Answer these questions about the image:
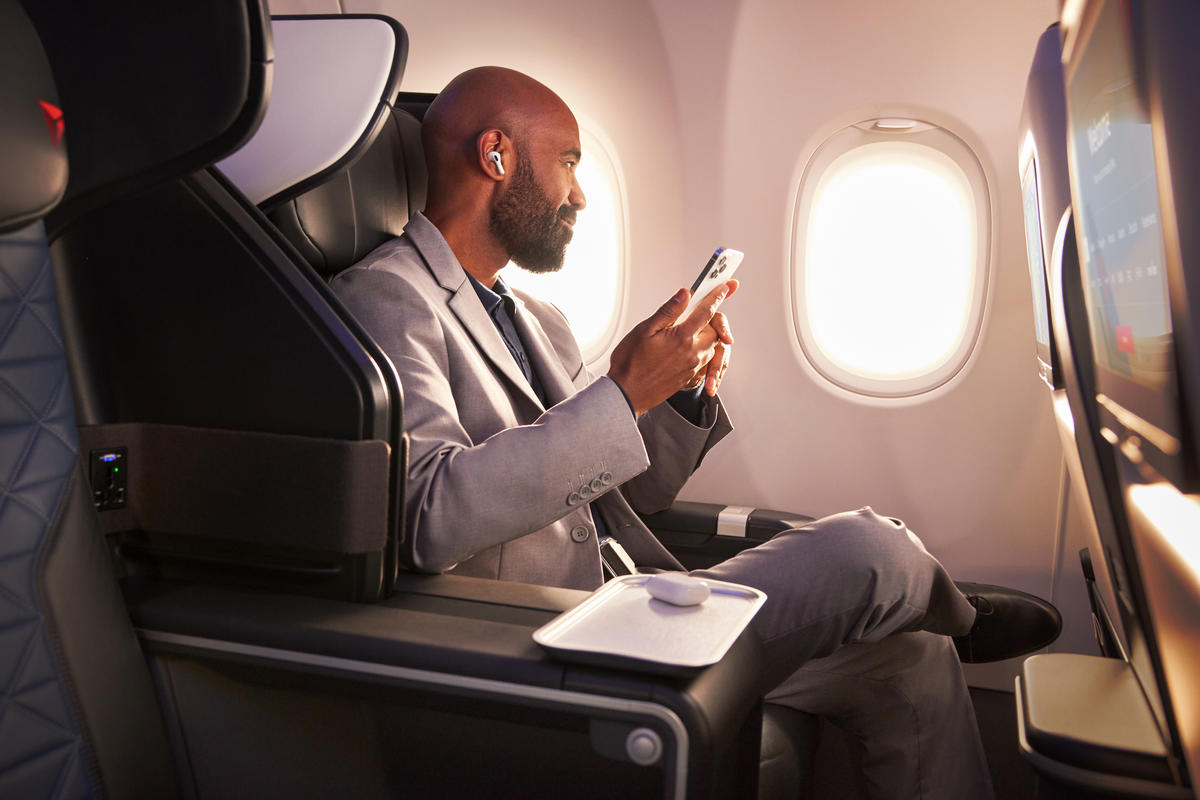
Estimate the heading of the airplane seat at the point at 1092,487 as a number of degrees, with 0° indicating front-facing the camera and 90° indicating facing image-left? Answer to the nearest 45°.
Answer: approximately 270°

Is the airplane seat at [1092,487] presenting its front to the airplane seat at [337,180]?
no

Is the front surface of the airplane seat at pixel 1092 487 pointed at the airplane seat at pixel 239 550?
no

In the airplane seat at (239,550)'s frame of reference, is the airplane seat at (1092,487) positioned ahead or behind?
ahead

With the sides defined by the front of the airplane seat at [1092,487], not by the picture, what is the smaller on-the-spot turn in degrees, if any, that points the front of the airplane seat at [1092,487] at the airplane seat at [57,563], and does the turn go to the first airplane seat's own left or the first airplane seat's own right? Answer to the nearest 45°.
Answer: approximately 135° to the first airplane seat's own right

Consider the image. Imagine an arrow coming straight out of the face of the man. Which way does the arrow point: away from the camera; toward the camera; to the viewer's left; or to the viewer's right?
to the viewer's right

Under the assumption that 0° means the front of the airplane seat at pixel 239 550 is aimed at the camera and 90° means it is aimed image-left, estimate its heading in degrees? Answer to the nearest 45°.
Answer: approximately 270°

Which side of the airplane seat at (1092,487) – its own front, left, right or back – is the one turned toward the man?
back

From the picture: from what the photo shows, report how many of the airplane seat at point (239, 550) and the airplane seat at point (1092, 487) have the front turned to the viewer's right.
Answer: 2
